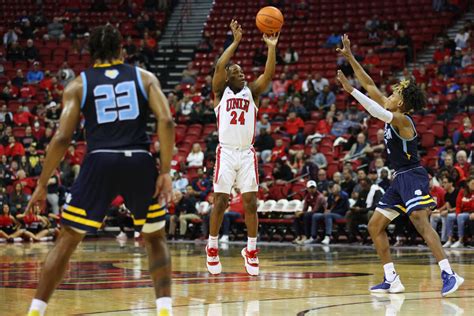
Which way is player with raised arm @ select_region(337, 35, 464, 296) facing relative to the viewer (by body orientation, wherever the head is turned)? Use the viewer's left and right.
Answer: facing to the left of the viewer

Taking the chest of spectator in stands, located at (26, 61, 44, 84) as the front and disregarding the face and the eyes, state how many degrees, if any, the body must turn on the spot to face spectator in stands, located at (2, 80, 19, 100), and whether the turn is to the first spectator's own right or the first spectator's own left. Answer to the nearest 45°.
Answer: approximately 45° to the first spectator's own right

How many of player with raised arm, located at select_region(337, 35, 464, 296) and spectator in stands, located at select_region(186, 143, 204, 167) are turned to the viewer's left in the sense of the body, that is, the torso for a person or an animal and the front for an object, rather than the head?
1

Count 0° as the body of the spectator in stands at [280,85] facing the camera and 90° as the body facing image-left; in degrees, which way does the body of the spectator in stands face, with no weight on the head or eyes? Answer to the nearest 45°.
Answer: approximately 0°

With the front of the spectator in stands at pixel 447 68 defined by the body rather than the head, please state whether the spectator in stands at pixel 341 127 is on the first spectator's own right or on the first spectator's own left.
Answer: on the first spectator's own right

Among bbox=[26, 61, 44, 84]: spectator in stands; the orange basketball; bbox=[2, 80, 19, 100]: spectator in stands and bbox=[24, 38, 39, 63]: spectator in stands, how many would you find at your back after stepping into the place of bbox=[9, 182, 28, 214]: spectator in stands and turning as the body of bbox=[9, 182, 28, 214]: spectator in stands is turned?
3

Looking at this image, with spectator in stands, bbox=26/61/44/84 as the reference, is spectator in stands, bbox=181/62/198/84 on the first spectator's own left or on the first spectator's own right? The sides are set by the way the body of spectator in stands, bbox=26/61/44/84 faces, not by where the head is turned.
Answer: on the first spectator's own left

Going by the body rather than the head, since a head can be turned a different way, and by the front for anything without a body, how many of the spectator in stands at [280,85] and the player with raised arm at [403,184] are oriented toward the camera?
1

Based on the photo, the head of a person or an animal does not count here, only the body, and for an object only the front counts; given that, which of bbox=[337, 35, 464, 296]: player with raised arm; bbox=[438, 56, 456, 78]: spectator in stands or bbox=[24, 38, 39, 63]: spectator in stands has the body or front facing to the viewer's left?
the player with raised arm

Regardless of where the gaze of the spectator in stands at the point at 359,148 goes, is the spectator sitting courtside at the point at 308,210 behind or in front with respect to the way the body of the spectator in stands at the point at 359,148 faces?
in front

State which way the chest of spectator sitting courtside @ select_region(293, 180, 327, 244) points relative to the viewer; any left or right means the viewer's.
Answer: facing the viewer and to the left of the viewer

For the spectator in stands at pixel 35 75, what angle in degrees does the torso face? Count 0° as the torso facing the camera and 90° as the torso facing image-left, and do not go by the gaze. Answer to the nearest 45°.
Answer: approximately 0°
